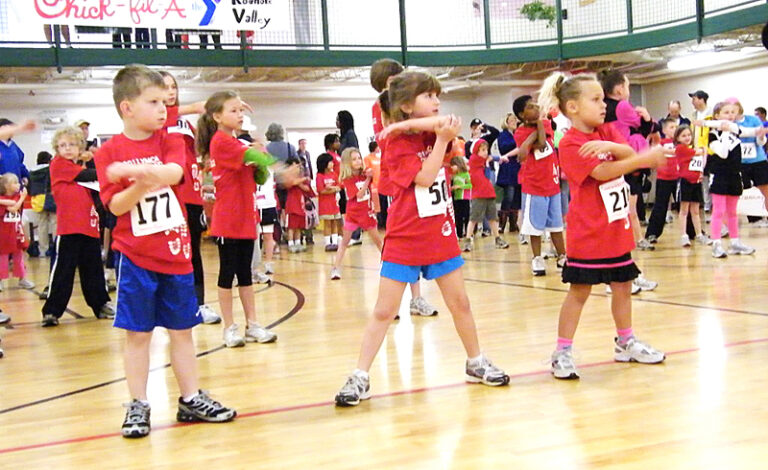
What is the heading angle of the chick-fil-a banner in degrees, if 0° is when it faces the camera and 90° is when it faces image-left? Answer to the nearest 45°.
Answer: approximately 0°

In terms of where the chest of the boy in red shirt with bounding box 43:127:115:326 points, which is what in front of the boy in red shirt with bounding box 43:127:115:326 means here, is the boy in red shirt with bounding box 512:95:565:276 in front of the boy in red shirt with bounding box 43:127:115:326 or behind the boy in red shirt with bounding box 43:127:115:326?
in front

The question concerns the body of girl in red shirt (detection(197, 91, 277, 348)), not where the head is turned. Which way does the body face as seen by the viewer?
to the viewer's right

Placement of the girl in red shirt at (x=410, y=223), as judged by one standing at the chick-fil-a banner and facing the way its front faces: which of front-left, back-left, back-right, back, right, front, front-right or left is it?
front

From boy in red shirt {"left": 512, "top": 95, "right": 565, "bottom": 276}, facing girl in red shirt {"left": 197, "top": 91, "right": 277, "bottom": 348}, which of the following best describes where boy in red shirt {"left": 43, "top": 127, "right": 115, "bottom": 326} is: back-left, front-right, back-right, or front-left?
front-right

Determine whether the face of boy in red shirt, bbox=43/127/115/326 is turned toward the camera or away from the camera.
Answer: toward the camera

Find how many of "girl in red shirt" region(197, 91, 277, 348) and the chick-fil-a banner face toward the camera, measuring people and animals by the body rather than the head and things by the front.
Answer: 1

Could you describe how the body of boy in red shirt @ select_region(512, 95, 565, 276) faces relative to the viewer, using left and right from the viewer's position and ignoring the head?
facing the viewer and to the right of the viewer

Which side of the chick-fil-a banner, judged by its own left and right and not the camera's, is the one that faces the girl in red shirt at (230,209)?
front

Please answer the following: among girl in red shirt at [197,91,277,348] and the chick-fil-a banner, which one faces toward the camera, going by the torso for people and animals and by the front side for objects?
the chick-fil-a banner

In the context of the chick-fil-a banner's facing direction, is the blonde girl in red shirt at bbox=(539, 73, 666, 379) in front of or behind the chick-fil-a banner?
in front
